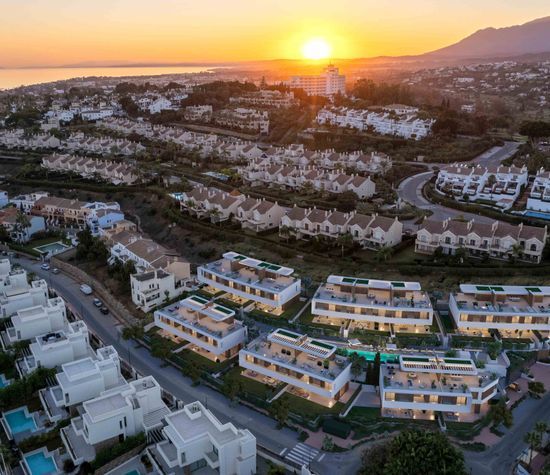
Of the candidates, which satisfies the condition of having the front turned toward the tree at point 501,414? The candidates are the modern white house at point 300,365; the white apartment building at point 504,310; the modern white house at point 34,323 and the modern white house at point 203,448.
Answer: the white apartment building

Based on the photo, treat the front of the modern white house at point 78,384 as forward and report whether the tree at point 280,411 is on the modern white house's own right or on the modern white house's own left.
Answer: on the modern white house's own left

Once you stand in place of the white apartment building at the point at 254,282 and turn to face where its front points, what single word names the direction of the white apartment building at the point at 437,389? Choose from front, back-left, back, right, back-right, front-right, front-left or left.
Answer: left

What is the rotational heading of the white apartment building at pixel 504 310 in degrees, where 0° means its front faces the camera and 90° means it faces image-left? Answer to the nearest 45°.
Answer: approximately 0°

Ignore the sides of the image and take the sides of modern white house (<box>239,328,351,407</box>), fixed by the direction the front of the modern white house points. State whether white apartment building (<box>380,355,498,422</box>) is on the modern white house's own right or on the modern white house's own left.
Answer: on the modern white house's own left

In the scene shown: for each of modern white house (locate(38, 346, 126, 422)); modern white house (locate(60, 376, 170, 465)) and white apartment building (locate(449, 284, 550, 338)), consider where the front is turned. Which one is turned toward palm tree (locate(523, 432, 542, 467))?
the white apartment building

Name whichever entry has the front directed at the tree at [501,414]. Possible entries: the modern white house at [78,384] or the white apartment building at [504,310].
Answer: the white apartment building

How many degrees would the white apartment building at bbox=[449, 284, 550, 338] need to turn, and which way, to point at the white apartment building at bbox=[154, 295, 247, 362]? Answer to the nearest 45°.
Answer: approximately 45° to its right

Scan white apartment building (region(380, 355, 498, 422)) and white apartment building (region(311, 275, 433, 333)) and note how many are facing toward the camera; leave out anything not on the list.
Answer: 2

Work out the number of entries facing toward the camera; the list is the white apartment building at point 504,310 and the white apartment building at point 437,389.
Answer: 2

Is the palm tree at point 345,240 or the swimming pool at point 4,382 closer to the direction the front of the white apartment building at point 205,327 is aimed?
the swimming pool
